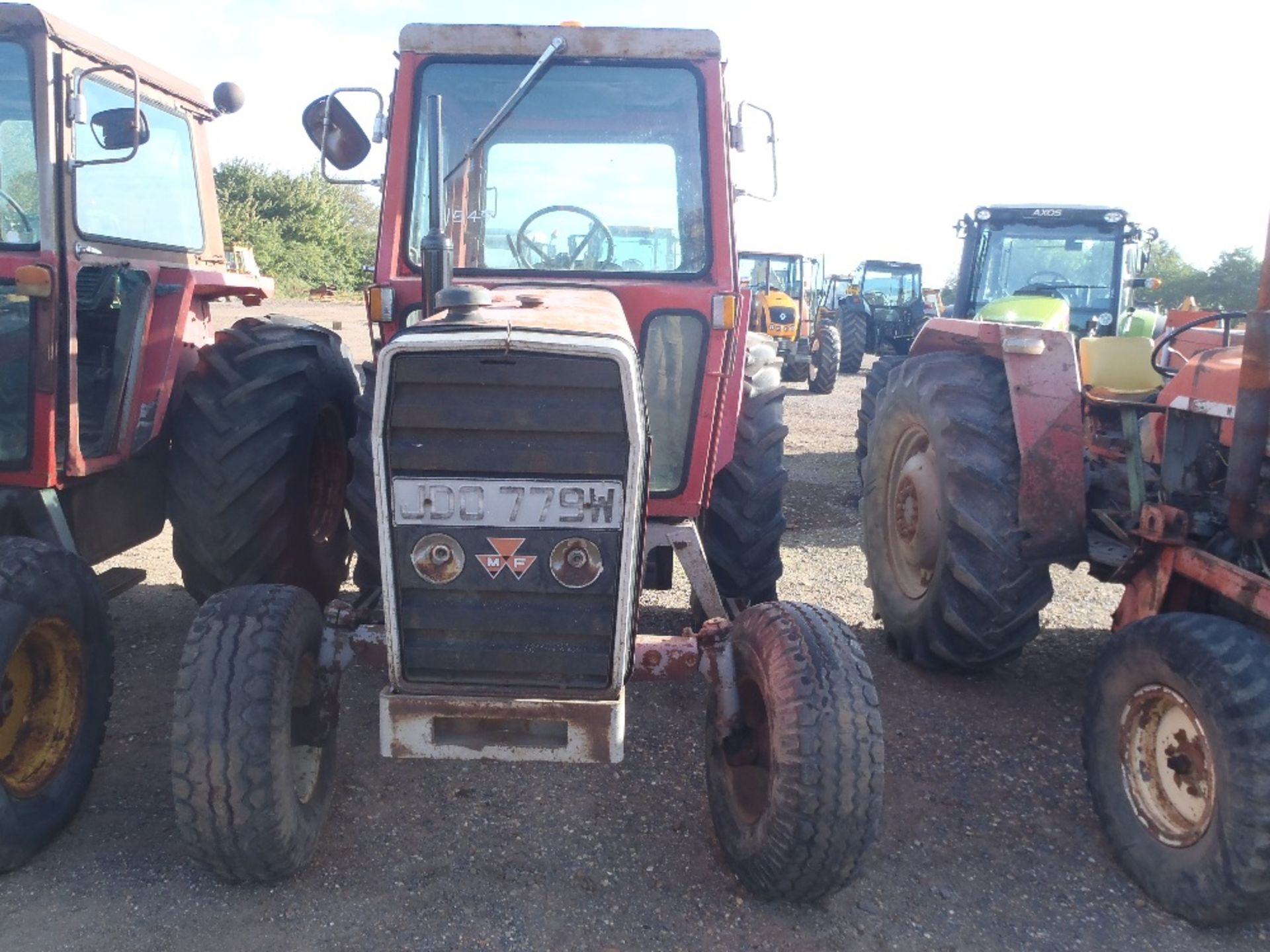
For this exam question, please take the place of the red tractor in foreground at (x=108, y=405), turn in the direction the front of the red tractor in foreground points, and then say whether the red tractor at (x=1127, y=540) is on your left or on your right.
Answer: on your left

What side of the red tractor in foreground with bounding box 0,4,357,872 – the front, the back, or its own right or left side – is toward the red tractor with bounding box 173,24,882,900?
left

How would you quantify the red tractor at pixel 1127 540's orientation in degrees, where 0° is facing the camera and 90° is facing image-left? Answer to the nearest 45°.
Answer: approximately 315°

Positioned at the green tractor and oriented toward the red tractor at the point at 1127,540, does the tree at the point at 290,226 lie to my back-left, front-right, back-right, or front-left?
back-right

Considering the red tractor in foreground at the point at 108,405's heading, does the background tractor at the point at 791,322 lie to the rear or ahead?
to the rear

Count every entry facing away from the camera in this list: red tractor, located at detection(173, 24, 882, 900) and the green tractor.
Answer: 0

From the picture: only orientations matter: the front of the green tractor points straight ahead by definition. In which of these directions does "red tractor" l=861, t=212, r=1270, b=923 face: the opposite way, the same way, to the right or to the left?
to the left

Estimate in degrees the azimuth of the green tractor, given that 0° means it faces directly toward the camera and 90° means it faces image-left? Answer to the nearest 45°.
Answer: approximately 45°

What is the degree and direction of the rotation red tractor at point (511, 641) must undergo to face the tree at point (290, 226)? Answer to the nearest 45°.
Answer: approximately 180°

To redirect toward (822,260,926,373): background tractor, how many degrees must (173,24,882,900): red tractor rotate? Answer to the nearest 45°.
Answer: approximately 180°
